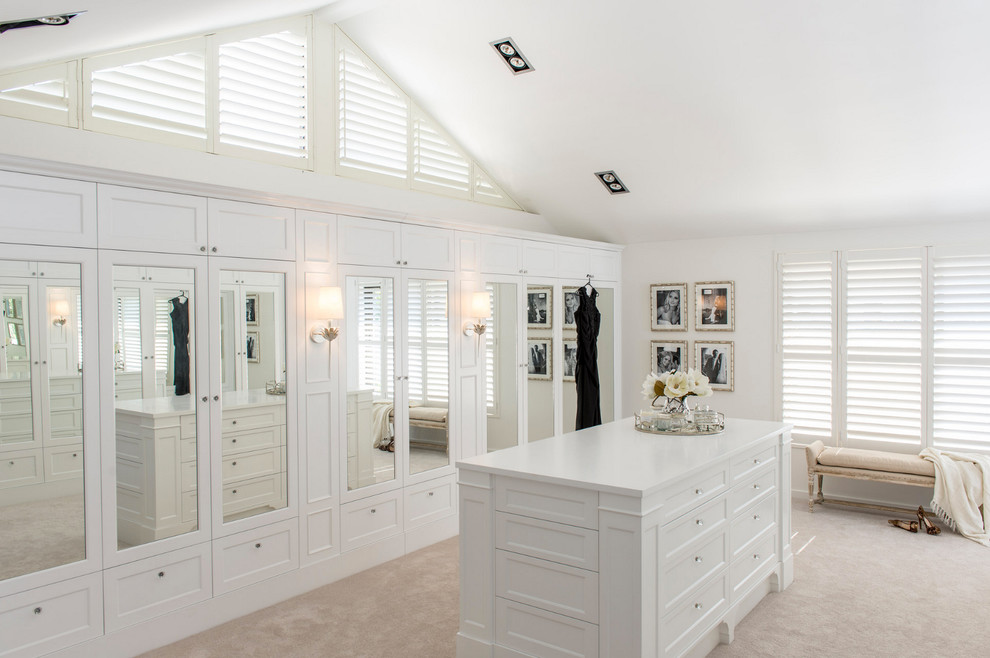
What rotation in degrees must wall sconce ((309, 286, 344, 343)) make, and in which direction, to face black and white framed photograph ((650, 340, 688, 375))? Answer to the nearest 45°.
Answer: approximately 90° to its left

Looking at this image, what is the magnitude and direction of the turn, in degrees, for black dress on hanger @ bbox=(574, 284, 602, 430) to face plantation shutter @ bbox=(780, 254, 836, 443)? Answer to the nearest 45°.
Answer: approximately 45° to its left

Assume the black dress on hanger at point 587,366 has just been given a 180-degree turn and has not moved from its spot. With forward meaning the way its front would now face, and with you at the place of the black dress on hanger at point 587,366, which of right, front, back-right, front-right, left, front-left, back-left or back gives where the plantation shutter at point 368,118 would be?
left

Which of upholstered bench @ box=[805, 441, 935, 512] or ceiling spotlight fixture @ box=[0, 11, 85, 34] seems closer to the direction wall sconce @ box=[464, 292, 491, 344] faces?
the upholstered bench

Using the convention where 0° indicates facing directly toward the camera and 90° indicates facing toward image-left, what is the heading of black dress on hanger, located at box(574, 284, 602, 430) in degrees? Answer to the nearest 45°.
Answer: approximately 315°

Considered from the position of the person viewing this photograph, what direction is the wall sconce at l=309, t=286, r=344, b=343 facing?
facing the viewer and to the right of the viewer

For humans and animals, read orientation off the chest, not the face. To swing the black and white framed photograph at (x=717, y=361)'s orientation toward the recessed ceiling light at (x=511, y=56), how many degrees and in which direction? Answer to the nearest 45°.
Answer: approximately 45° to its right

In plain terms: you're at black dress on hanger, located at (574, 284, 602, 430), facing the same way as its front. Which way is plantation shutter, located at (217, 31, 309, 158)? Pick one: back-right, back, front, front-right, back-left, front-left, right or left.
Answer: right

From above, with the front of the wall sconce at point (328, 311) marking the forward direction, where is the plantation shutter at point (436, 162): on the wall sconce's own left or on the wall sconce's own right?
on the wall sconce's own left

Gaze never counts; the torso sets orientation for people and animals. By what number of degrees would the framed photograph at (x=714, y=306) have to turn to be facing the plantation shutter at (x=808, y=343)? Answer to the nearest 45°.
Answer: approximately 90° to its left

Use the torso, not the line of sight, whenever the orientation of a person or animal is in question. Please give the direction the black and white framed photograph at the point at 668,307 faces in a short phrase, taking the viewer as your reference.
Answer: facing the viewer

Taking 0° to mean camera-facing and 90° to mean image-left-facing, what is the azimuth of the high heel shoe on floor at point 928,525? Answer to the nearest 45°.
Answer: approximately 315°

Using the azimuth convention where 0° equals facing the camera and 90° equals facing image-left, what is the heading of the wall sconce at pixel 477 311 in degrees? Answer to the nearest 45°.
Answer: approximately 315°

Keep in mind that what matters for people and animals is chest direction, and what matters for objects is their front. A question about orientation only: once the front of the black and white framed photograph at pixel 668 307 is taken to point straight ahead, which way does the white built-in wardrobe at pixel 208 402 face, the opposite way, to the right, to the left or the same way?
to the left

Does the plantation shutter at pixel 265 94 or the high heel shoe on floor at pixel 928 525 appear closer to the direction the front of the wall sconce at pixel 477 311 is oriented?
the high heel shoe on floor

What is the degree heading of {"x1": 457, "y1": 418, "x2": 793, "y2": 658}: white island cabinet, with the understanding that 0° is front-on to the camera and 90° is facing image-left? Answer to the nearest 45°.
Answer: approximately 315°

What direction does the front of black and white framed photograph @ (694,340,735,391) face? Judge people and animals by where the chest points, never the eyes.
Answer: toward the camera

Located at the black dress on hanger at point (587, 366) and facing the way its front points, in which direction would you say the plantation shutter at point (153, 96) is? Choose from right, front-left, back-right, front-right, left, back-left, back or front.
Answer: right
